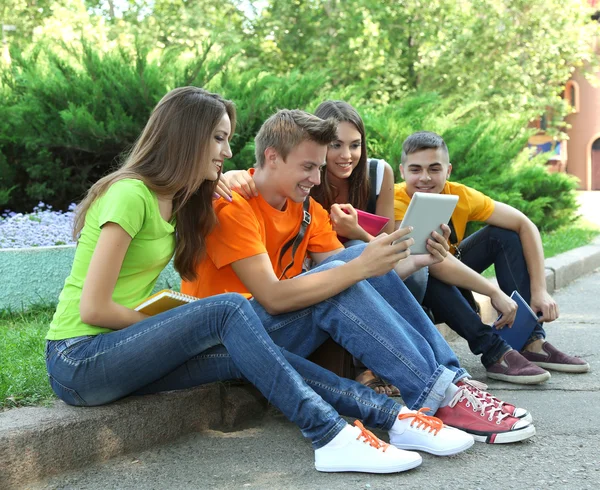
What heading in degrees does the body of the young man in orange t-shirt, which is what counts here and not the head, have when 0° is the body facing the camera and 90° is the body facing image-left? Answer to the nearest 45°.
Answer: approximately 315°

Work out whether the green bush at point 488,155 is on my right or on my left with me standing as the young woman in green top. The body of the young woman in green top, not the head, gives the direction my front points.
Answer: on my left

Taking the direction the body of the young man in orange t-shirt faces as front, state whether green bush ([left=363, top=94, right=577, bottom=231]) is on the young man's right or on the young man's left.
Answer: on the young man's left

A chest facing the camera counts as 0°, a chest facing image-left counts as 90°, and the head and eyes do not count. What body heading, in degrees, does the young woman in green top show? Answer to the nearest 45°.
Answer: approximately 270°

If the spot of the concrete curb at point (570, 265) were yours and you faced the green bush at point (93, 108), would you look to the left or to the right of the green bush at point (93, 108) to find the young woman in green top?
left

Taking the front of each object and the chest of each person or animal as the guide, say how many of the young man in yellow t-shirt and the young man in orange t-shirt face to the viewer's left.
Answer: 0

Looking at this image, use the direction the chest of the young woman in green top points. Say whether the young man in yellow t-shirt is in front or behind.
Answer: in front

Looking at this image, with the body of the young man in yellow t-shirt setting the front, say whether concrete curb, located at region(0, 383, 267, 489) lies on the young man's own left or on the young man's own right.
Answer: on the young man's own right

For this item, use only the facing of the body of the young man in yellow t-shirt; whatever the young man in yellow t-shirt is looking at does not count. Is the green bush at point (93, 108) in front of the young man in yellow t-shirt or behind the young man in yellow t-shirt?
behind

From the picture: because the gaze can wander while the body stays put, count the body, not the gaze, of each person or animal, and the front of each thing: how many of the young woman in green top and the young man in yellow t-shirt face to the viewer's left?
0
